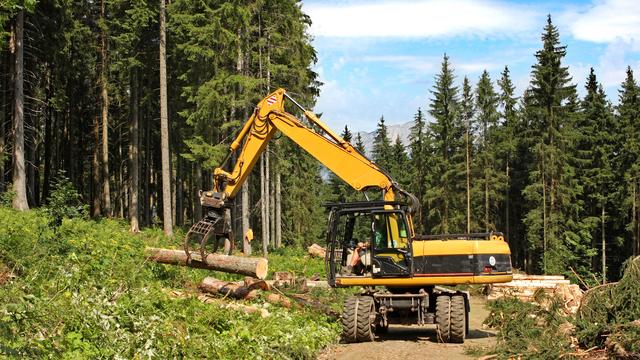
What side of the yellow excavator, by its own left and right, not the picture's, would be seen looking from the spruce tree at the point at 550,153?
right

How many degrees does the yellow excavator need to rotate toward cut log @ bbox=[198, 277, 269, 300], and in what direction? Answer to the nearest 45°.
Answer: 0° — it already faces it

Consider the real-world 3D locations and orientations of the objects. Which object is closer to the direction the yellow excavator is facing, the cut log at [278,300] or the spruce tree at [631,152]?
the cut log

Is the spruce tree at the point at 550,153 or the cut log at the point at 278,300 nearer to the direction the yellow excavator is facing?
the cut log

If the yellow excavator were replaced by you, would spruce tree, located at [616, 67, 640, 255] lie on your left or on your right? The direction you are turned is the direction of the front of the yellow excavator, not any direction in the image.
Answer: on your right

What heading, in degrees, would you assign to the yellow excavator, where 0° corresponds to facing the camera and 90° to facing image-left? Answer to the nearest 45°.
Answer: approximately 90°
